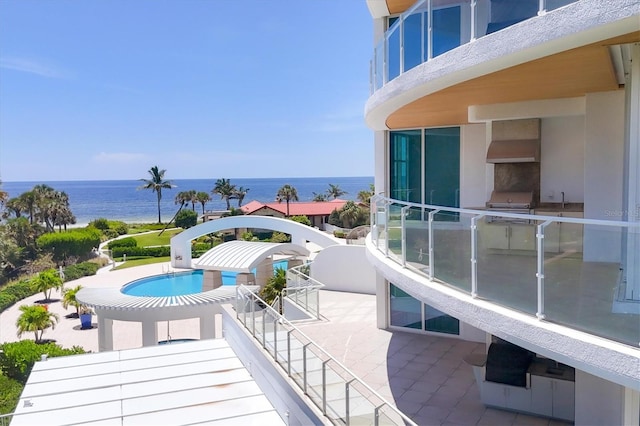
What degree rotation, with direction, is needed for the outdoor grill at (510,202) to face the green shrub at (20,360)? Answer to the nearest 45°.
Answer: approximately 90° to its right

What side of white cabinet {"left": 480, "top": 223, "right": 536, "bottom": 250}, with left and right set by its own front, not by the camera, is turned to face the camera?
front

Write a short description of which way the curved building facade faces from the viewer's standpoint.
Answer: facing the viewer and to the left of the viewer

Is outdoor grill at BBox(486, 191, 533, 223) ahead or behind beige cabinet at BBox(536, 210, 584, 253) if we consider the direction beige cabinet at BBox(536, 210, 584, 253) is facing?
behind

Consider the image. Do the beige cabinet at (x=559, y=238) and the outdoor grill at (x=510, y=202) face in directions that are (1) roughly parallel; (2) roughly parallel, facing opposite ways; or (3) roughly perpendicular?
roughly parallel

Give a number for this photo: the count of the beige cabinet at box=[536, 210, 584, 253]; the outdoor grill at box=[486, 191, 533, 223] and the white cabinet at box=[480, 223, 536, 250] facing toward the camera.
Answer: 3

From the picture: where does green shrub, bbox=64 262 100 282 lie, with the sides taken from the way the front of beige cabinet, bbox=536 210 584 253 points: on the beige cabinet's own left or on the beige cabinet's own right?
on the beige cabinet's own right

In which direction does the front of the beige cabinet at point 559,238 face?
toward the camera

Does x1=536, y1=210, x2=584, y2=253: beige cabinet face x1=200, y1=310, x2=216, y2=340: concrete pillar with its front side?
no

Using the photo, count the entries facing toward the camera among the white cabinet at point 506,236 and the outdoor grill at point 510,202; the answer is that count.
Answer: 2

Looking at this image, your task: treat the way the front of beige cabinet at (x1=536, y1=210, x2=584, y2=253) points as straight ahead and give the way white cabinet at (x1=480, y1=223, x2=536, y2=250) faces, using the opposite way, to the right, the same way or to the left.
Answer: the same way

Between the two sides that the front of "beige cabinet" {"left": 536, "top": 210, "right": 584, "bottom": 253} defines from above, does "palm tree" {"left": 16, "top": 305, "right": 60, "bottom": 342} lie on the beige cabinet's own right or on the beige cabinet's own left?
on the beige cabinet's own right

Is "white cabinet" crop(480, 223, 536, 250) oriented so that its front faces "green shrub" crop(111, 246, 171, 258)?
no
